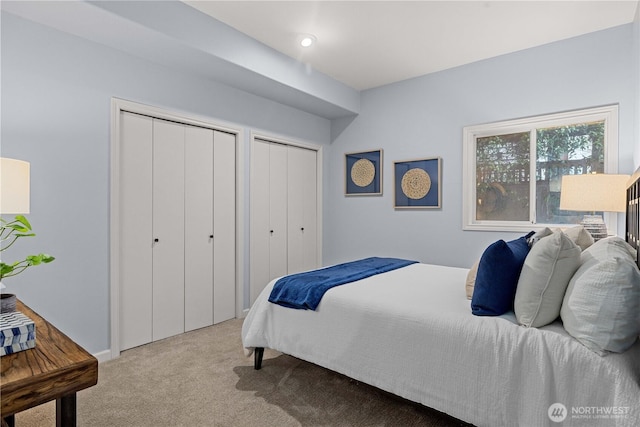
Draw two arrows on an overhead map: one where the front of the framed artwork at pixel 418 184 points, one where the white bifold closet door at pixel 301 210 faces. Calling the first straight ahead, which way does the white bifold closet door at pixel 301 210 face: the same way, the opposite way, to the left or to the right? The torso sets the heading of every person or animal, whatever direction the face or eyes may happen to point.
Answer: to the left

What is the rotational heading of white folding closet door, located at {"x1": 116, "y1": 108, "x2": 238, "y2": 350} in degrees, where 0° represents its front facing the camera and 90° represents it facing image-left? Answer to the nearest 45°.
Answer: approximately 315°

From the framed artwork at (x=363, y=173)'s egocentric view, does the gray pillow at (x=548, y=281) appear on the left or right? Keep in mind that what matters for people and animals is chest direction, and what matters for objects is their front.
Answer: on its left

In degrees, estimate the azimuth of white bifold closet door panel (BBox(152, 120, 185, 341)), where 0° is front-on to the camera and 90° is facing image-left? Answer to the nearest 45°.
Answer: approximately 315°

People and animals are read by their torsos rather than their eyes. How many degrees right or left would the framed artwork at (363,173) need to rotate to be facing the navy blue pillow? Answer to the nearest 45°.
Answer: approximately 45° to its left

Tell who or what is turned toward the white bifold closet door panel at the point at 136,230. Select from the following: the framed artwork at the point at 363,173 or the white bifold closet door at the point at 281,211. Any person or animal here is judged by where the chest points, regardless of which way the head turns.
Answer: the framed artwork

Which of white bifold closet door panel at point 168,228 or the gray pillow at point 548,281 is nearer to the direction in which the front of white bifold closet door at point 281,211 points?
the gray pillow
